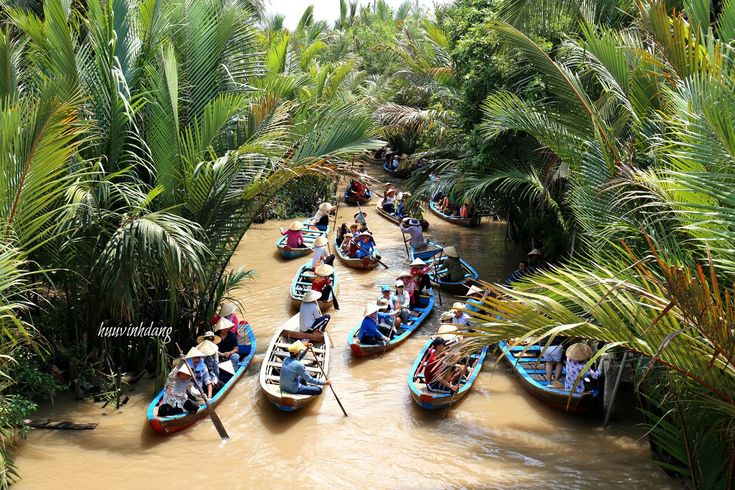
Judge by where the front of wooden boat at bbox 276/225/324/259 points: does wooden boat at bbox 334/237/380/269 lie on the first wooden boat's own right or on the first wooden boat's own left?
on the first wooden boat's own left

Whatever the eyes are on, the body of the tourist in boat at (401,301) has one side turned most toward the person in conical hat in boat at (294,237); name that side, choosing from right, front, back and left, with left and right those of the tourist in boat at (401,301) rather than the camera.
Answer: right

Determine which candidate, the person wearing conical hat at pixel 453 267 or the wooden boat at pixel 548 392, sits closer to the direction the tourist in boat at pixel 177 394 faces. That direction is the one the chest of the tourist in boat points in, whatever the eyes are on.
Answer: the wooden boat

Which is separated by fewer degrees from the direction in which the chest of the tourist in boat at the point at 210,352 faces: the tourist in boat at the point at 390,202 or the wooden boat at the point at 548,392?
the wooden boat

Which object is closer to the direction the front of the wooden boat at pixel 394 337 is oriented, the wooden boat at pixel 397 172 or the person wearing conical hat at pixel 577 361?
the person wearing conical hat

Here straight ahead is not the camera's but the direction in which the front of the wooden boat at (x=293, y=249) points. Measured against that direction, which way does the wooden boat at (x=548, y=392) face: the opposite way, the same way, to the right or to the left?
to the left

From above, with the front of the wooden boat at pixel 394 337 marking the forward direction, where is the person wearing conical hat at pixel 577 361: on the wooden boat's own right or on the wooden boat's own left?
on the wooden boat's own left

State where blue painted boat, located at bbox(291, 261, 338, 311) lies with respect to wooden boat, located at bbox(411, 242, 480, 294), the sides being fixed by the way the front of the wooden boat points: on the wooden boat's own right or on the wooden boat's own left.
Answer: on the wooden boat's own right
